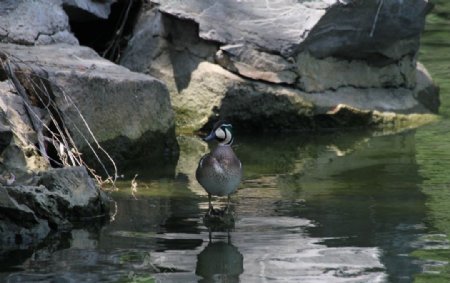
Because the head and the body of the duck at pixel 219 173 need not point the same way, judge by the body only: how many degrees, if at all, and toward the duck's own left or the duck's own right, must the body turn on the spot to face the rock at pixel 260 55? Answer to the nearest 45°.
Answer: approximately 180°

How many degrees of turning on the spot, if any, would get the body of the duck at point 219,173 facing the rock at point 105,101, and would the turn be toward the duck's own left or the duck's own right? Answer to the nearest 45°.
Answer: approximately 135° to the duck's own right

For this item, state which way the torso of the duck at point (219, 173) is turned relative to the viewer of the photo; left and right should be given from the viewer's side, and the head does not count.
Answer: facing the viewer

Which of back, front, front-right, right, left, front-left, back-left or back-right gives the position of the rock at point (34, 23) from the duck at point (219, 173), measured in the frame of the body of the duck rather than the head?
back-right

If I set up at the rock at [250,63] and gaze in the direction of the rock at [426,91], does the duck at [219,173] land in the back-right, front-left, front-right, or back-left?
back-right

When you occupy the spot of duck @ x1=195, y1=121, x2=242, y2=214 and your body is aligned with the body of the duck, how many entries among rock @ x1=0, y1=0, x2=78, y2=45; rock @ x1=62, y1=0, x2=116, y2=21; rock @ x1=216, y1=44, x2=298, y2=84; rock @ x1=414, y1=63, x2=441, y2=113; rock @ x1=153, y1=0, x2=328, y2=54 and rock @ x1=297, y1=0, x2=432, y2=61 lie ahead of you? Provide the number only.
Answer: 0

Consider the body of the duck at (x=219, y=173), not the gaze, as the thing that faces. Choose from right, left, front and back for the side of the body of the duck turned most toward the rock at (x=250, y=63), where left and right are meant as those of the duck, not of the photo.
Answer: back

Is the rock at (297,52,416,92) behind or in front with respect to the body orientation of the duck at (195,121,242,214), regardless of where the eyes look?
behind

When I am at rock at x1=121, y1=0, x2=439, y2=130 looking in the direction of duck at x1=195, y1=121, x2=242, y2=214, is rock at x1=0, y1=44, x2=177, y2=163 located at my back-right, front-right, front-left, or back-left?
front-right

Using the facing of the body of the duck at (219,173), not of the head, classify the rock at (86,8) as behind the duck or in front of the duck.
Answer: behind

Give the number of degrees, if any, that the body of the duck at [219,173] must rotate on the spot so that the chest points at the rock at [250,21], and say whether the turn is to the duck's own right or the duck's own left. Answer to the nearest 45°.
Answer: approximately 180°

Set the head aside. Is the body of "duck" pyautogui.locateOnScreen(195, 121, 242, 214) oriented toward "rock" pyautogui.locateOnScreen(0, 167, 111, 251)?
no
